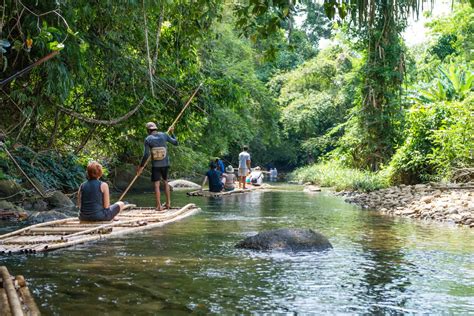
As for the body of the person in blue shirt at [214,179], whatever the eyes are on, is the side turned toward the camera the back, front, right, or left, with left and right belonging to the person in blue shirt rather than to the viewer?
back

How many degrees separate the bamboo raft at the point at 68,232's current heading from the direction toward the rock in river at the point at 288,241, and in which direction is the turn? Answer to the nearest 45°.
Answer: approximately 90° to its right

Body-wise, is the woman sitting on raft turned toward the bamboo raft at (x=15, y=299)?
no

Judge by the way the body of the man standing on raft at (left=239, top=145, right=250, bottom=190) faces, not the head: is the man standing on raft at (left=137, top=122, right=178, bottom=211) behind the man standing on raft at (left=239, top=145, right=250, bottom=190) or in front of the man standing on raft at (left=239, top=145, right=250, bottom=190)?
behind

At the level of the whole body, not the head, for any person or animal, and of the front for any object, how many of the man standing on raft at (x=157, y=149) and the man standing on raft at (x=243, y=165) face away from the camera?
2

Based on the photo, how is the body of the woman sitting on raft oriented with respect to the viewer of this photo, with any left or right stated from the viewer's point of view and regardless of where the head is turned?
facing away from the viewer and to the right of the viewer

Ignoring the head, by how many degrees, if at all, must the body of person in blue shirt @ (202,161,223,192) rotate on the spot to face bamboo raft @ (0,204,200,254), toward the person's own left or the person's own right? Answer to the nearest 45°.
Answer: approximately 180°

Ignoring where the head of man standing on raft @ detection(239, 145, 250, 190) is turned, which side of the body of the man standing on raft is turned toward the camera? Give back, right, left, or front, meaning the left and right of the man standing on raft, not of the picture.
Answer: back

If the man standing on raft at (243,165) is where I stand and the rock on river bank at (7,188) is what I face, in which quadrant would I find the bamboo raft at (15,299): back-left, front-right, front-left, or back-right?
front-left

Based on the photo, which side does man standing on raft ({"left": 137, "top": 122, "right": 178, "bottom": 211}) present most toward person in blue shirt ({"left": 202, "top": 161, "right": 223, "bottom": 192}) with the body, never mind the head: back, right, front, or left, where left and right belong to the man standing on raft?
front

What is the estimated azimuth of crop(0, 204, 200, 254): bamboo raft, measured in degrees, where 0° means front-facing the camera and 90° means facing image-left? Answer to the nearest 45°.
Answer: approximately 225°

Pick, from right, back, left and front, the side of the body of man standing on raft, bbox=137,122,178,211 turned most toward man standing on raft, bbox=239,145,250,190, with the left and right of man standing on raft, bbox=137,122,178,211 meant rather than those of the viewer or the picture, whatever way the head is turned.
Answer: front

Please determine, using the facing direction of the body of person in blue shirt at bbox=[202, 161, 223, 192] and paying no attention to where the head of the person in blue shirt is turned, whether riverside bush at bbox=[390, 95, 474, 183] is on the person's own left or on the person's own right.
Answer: on the person's own right

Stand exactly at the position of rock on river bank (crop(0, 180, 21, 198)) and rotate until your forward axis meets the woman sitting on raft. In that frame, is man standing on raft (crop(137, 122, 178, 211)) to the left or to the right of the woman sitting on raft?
left

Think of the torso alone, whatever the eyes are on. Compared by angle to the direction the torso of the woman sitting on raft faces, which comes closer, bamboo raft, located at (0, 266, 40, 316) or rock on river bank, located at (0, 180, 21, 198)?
the rock on river bank

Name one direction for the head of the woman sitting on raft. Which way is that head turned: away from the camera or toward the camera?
away from the camera
